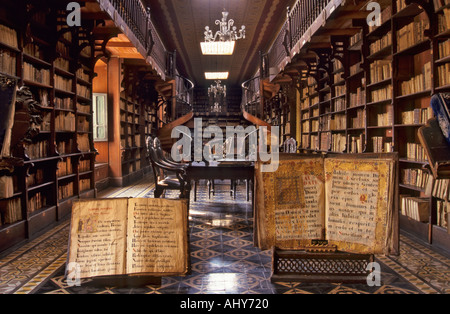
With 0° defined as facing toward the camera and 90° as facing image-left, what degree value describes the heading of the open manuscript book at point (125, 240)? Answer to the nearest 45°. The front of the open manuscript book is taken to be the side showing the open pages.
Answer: approximately 0°

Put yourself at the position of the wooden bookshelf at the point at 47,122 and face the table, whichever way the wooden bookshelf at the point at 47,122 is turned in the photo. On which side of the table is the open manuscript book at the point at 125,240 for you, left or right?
right

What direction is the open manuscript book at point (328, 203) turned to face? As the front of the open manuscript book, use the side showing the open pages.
toward the camera

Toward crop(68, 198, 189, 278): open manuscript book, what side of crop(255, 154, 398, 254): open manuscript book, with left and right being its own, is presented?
right

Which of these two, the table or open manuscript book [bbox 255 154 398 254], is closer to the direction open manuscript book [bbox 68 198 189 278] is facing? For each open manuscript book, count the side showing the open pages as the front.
the open manuscript book

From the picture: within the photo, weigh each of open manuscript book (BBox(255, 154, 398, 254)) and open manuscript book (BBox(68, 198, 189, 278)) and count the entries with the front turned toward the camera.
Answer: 2

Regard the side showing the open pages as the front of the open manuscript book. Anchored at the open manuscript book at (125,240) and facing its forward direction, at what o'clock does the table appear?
The table is roughly at 7 o'clock from the open manuscript book.

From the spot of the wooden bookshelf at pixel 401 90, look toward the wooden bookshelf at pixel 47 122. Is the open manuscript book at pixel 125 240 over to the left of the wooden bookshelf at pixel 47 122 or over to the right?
left

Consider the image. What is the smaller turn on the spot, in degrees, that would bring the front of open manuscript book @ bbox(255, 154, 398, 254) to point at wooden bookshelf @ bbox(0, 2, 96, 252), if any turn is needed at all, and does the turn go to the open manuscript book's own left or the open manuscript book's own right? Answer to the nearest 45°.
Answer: approximately 135° to the open manuscript book's own right

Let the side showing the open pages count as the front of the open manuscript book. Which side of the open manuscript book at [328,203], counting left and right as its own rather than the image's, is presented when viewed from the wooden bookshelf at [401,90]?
back
